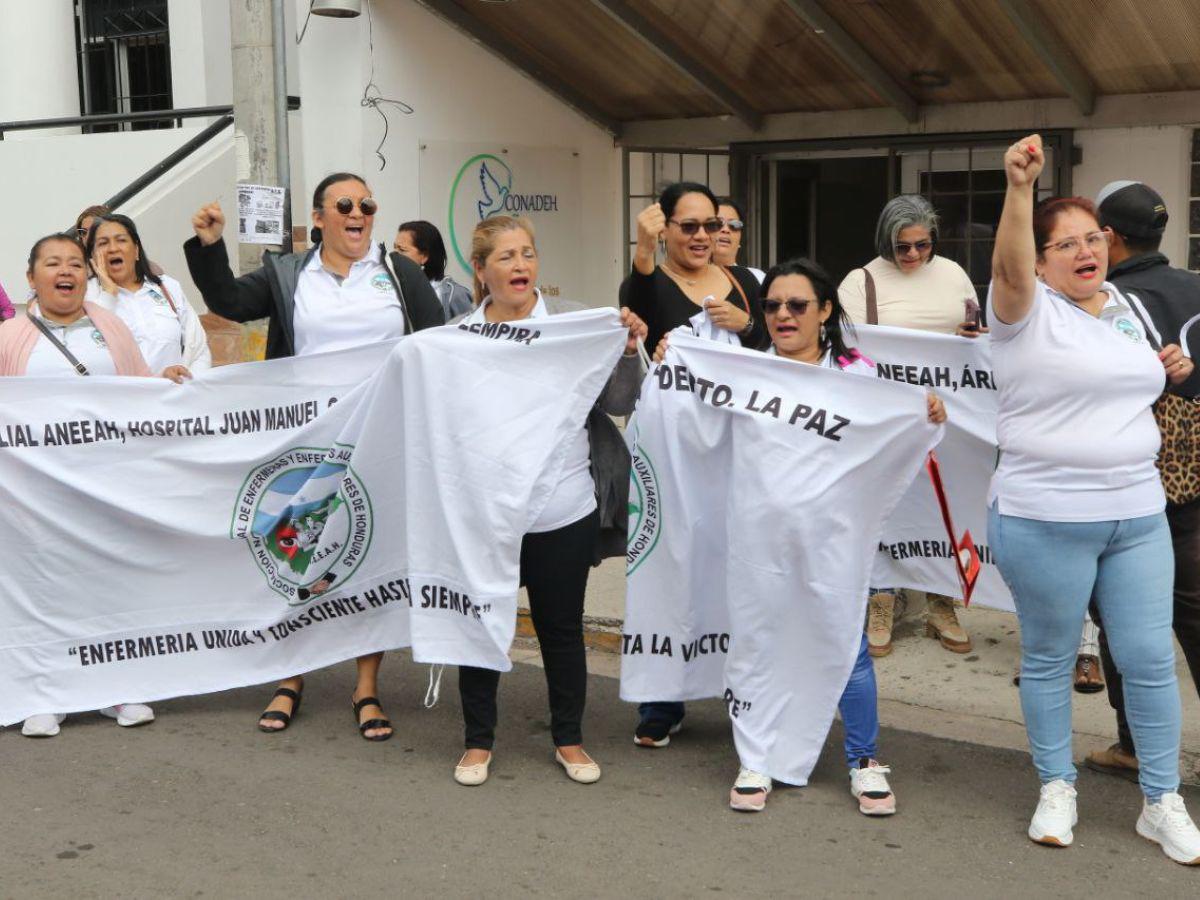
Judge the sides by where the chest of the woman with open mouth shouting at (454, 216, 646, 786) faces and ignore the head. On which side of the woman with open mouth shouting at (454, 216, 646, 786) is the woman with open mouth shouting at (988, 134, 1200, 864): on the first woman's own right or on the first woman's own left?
on the first woman's own left

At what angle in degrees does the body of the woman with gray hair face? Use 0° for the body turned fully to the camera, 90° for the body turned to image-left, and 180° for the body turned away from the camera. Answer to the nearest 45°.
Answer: approximately 0°

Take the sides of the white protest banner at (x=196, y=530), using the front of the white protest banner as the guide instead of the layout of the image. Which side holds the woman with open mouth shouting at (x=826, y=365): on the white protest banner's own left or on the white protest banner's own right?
on the white protest banner's own left

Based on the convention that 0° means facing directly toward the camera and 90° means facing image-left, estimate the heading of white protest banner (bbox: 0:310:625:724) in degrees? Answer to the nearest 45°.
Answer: approximately 0°

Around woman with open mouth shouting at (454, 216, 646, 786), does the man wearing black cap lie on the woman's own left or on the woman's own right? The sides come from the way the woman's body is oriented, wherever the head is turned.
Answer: on the woman's own left

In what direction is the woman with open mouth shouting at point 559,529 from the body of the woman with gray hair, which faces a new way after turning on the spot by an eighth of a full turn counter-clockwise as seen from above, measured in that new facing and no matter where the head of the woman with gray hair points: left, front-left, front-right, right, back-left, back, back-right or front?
right
